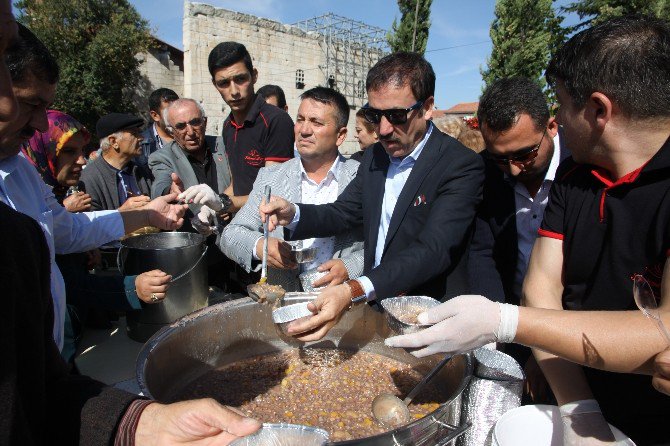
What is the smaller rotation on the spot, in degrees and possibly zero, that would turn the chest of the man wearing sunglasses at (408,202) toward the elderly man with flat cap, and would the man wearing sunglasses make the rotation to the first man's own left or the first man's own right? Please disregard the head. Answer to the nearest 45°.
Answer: approximately 90° to the first man's own right

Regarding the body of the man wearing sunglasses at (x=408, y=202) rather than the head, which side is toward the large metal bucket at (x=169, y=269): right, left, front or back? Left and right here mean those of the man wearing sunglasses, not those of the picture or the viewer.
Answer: right

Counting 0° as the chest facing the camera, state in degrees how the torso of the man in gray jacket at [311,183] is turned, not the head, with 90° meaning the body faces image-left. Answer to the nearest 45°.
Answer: approximately 0°

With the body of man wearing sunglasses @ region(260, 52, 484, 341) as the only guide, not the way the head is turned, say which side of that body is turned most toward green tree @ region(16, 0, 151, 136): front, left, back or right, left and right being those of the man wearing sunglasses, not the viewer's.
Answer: right

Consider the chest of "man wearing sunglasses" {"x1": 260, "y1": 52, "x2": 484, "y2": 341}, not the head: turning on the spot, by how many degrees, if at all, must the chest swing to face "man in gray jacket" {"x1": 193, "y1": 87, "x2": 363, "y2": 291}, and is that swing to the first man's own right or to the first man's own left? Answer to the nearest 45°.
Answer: approximately 90° to the first man's own right

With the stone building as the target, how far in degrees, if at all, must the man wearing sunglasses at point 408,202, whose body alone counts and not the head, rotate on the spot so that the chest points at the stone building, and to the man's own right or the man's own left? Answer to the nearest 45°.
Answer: approximately 135° to the man's own right

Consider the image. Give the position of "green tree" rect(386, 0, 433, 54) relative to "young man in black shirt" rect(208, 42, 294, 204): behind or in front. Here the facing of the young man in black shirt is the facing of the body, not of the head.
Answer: behind

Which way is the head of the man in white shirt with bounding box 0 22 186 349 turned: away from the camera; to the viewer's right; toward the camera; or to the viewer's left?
to the viewer's right
